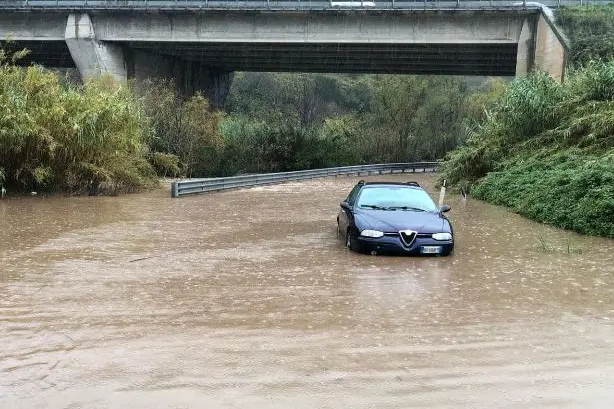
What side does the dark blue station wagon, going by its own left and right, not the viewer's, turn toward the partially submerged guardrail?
back

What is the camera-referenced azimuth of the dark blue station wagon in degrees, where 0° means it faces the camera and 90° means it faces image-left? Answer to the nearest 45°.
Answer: approximately 0°

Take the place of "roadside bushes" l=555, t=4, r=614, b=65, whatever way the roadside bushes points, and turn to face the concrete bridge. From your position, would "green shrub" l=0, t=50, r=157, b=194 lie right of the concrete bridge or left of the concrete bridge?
left

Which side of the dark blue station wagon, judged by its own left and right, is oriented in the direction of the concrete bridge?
back

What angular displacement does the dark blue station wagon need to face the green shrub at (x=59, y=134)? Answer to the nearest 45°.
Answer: approximately 135° to its right

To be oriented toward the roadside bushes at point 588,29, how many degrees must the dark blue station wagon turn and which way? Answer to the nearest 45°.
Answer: approximately 180°
